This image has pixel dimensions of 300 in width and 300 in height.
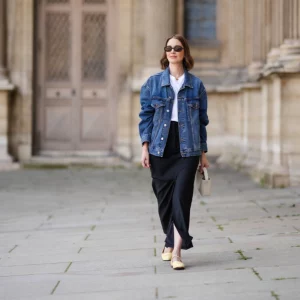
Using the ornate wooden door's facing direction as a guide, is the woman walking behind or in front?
in front

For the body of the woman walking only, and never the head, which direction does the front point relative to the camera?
toward the camera

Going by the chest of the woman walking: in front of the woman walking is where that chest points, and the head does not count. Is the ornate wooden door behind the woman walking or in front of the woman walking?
behind

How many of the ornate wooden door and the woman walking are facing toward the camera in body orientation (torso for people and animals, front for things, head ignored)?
2

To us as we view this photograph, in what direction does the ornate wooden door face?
facing the viewer
